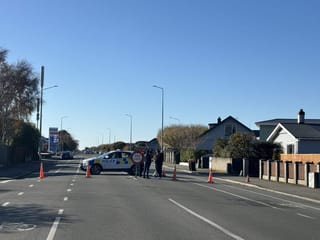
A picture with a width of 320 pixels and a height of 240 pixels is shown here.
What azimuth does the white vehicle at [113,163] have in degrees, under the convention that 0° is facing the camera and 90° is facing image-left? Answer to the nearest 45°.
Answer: approximately 45°

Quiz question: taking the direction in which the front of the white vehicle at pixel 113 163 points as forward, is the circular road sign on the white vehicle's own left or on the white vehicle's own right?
on the white vehicle's own left

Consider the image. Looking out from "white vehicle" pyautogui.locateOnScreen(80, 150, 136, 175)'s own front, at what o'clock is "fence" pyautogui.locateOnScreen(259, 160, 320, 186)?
The fence is roughly at 8 o'clock from the white vehicle.
